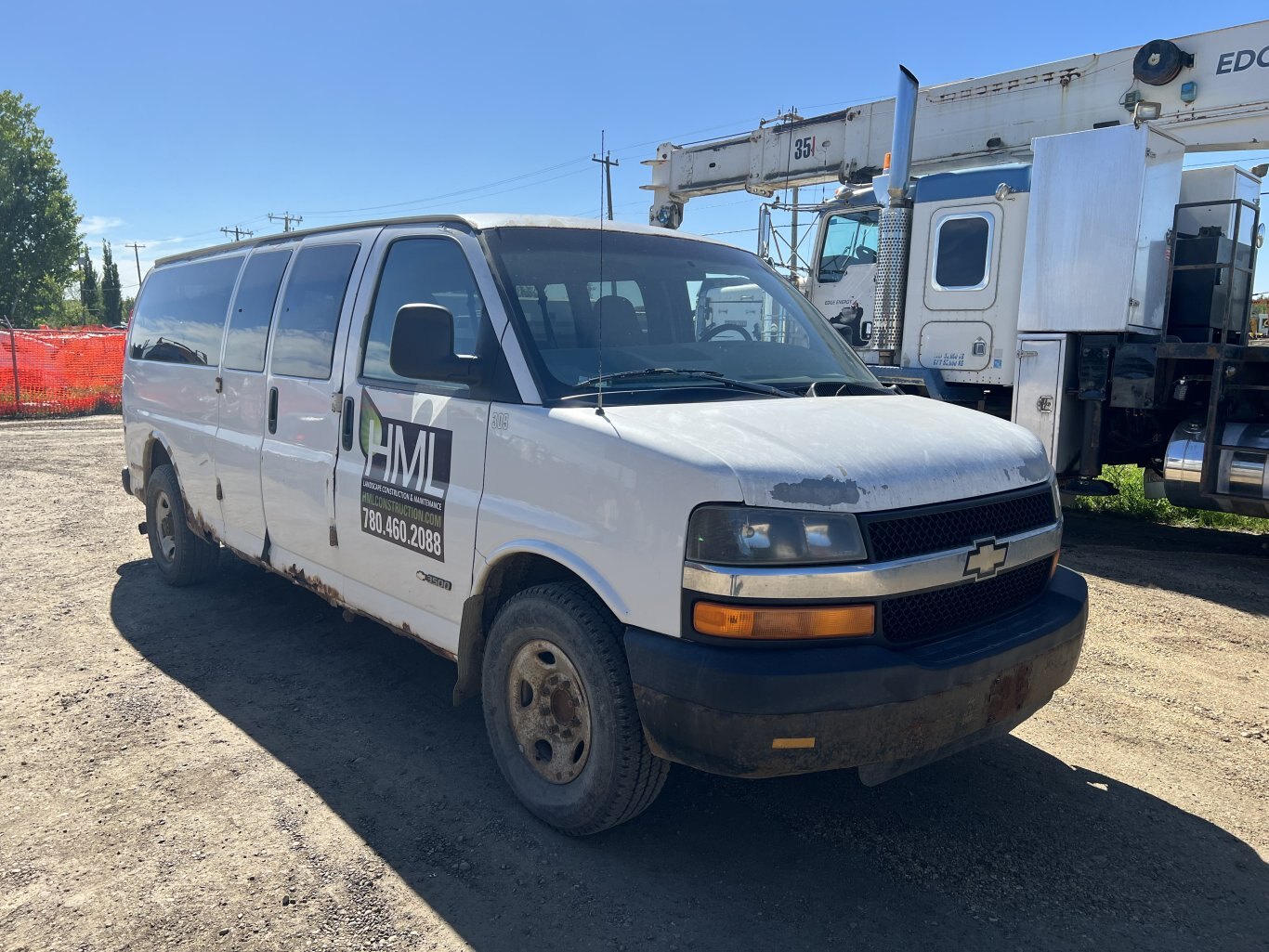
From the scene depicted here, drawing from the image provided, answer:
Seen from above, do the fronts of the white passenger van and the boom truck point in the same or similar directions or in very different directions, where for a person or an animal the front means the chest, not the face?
very different directions

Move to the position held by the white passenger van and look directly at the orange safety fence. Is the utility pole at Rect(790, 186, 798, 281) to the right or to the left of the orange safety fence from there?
right

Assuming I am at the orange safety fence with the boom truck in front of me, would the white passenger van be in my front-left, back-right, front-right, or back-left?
front-right

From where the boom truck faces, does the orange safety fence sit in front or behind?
in front

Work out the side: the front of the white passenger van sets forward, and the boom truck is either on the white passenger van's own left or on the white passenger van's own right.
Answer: on the white passenger van's own left

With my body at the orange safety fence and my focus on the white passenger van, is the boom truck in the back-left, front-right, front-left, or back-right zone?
front-left

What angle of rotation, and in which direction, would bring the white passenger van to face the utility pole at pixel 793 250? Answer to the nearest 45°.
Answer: approximately 135° to its left

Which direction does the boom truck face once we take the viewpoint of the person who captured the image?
facing away from the viewer and to the left of the viewer

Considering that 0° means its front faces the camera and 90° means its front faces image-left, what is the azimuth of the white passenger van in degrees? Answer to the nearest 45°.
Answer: approximately 315°

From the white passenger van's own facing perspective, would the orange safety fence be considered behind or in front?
behind
